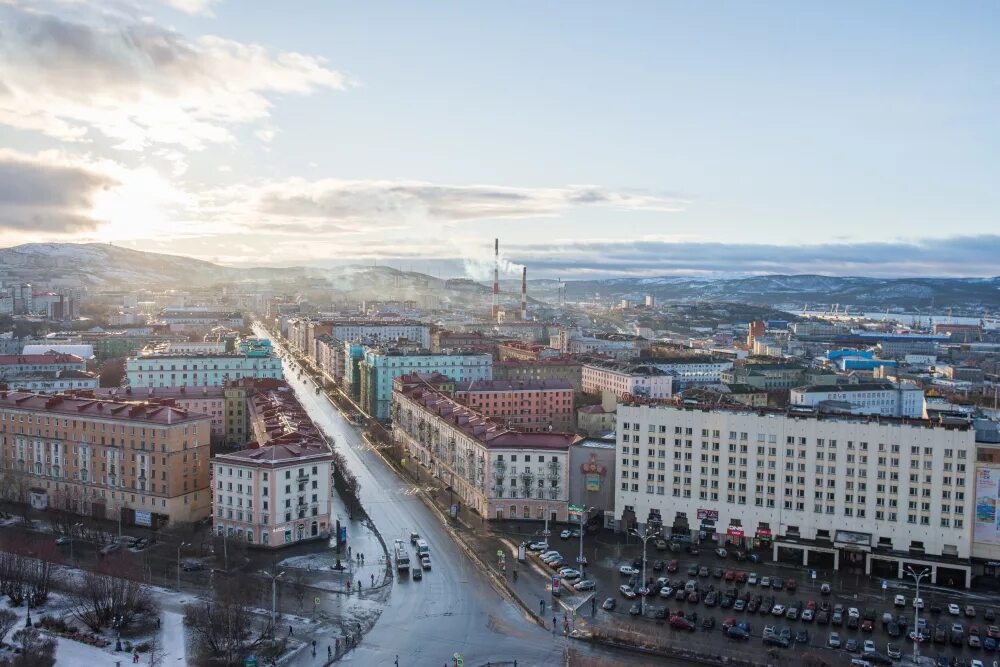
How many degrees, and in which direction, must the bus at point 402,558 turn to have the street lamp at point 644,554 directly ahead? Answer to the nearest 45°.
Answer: approximately 90° to its left

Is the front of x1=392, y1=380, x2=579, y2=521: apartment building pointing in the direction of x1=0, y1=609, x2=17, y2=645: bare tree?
yes

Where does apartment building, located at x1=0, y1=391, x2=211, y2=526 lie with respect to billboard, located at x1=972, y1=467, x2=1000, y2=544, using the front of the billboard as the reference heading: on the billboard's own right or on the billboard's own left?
on the billboard's own right

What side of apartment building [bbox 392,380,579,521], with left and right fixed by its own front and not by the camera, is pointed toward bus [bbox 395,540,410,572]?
front

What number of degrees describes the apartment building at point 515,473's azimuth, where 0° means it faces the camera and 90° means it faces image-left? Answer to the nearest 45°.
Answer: approximately 45°

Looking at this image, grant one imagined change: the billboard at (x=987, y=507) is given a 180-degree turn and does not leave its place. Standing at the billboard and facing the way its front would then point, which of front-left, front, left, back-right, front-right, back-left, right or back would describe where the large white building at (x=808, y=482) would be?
left

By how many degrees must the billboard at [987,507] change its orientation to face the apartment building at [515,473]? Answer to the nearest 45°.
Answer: approximately 90° to its right

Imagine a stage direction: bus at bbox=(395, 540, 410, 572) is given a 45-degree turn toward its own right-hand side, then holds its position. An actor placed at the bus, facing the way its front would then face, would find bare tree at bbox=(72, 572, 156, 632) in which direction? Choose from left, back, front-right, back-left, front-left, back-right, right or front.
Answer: front

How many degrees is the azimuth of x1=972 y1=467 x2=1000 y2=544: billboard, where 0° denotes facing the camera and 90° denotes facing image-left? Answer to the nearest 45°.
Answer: approximately 0°

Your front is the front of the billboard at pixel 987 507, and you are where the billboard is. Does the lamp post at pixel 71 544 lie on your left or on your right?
on your right

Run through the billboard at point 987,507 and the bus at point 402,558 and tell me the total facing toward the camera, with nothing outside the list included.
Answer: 2

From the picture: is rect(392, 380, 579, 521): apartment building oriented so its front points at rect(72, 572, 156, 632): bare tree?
yes
